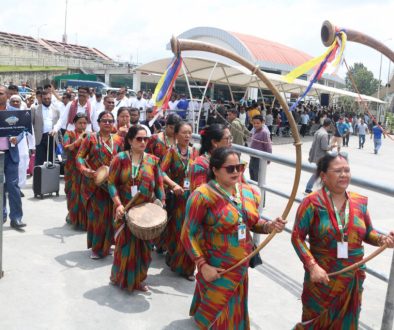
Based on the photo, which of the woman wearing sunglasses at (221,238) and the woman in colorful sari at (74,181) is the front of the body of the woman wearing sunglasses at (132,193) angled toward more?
the woman wearing sunglasses

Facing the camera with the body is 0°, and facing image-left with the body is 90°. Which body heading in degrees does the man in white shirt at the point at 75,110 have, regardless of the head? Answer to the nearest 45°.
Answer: approximately 0°

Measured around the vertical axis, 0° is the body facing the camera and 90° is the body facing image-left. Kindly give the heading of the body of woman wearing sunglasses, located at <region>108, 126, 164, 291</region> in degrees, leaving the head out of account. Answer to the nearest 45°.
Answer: approximately 315°

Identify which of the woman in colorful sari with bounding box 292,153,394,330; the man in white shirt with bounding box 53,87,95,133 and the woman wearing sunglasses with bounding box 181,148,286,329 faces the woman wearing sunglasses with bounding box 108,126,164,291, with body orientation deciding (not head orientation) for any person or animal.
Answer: the man in white shirt

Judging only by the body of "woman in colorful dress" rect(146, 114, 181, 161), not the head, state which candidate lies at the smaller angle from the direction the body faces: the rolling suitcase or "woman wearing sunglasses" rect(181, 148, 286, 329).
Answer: the woman wearing sunglasses

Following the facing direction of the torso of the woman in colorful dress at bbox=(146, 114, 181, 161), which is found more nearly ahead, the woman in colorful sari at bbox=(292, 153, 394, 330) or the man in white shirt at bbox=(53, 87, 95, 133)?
the woman in colorful sari

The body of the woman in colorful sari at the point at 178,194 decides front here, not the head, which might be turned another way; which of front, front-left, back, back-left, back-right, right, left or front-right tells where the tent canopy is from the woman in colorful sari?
back-left
